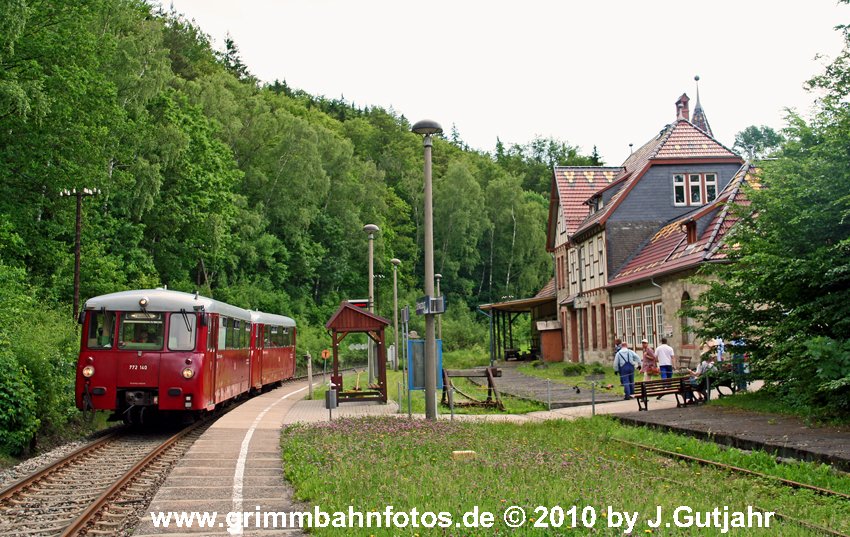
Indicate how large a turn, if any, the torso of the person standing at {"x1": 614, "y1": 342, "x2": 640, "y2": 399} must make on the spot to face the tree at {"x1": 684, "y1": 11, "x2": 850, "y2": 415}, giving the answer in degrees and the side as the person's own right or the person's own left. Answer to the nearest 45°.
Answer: approximately 135° to the person's own right

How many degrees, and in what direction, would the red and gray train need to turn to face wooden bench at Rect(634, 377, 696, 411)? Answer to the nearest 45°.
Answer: approximately 90° to its left

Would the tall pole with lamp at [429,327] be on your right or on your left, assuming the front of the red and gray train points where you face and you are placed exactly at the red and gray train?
on your left

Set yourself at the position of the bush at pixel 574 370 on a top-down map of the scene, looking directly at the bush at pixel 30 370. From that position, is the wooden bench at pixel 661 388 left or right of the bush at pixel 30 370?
left

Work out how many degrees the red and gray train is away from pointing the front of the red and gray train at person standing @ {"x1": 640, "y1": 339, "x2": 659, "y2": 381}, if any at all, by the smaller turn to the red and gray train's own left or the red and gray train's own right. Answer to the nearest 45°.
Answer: approximately 90° to the red and gray train's own left

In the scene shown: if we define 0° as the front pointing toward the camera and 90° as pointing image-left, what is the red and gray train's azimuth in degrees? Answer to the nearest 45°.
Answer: approximately 0°

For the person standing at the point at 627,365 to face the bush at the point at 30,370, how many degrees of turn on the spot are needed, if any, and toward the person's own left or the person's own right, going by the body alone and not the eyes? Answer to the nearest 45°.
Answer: approximately 135° to the person's own left

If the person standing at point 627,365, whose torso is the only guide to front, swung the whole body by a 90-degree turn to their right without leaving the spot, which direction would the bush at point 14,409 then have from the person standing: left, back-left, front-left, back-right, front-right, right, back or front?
back-right

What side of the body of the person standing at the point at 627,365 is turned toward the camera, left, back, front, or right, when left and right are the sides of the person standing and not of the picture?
back

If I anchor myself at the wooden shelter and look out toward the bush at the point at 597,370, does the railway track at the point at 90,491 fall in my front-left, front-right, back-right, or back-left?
back-right
